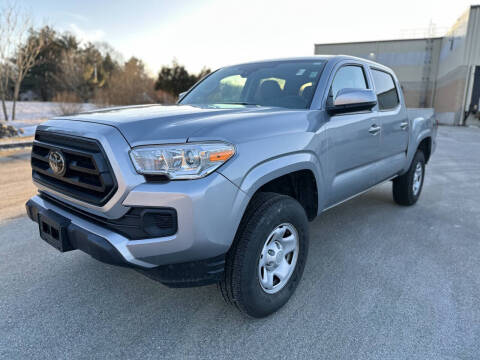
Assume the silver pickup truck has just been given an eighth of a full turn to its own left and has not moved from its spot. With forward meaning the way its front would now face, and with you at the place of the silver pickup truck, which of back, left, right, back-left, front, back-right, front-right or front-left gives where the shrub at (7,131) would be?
back-right

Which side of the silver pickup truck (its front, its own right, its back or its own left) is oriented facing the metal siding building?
back

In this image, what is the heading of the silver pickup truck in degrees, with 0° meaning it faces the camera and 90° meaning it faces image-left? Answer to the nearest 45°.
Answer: approximately 45°
